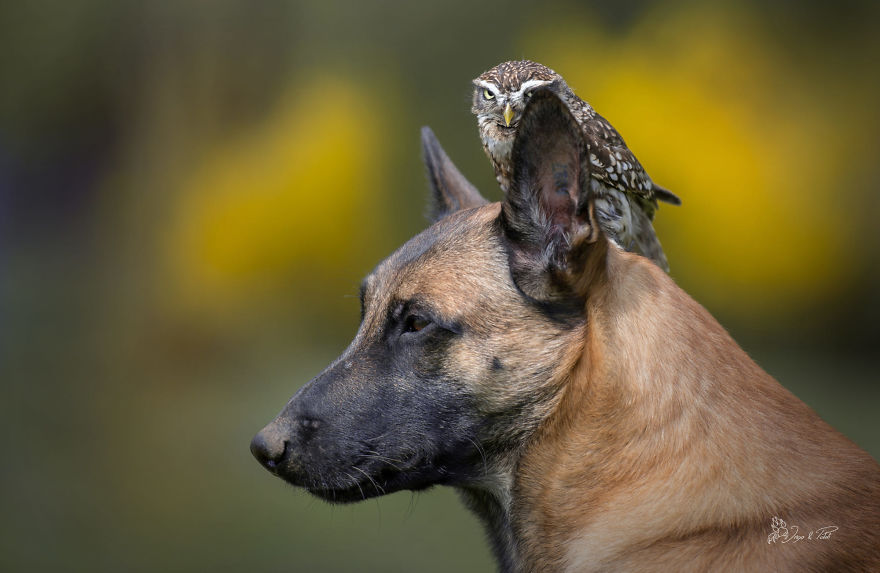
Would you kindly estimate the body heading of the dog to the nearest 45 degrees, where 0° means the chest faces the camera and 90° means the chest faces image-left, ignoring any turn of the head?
approximately 90°
